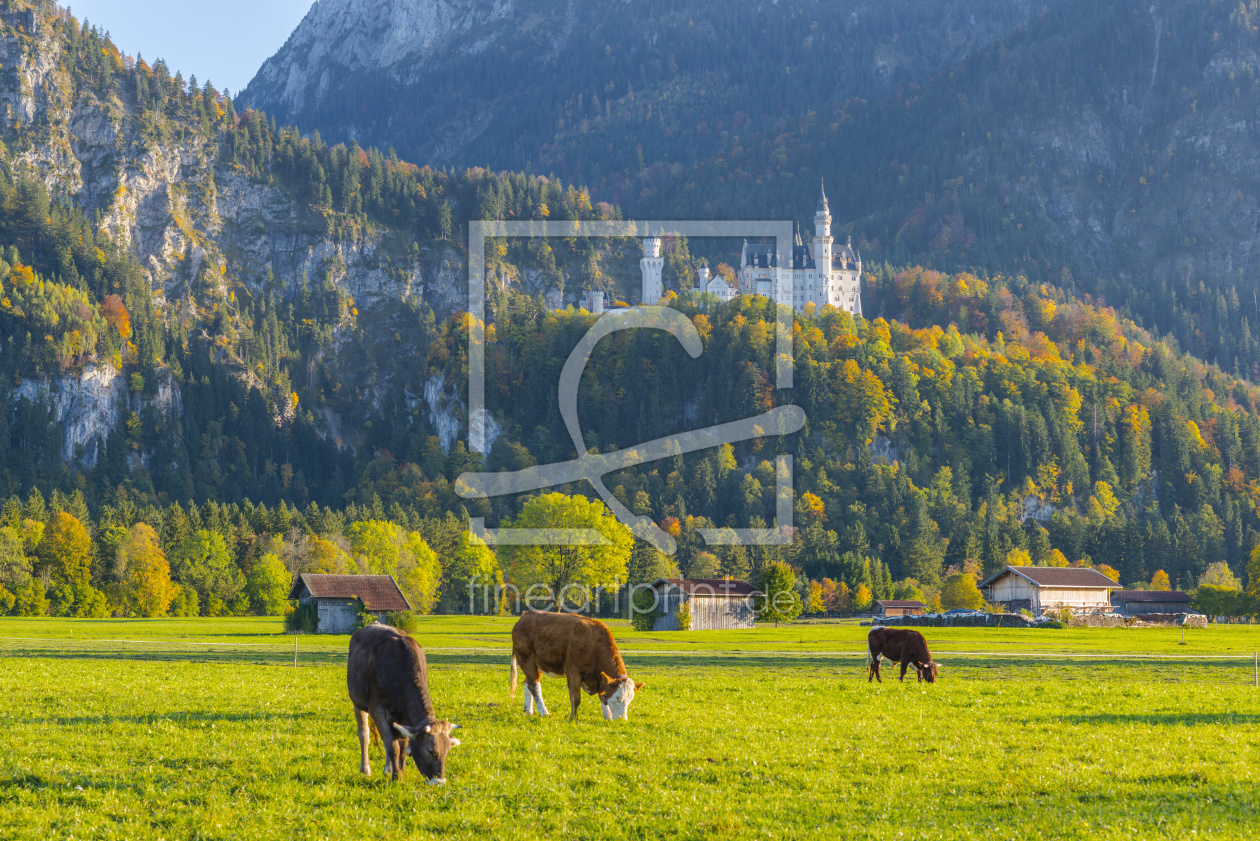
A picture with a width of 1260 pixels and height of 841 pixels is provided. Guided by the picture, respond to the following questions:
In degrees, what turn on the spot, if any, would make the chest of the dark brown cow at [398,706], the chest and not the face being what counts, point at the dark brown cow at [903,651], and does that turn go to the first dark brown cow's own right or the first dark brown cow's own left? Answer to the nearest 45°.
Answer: approximately 90° to the first dark brown cow's own left

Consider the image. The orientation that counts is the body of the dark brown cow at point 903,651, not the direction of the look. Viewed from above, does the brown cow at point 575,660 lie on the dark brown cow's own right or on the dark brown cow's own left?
on the dark brown cow's own right

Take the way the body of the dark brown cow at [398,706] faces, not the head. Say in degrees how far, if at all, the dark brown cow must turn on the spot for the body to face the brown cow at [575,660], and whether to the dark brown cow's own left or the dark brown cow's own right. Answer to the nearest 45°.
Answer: approximately 90° to the dark brown cow's own left

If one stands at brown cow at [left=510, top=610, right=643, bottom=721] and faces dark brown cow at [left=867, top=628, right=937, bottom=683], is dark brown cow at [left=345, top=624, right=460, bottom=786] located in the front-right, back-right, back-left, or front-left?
back-right

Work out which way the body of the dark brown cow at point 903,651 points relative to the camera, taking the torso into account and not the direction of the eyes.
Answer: to the viewer's right

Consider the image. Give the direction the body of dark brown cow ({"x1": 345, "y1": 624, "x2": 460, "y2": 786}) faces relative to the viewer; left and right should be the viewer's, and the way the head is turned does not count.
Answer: facing the viewer and to the right of the viewer

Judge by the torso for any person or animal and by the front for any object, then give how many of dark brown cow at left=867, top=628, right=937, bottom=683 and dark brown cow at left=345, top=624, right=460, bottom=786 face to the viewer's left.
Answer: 0
